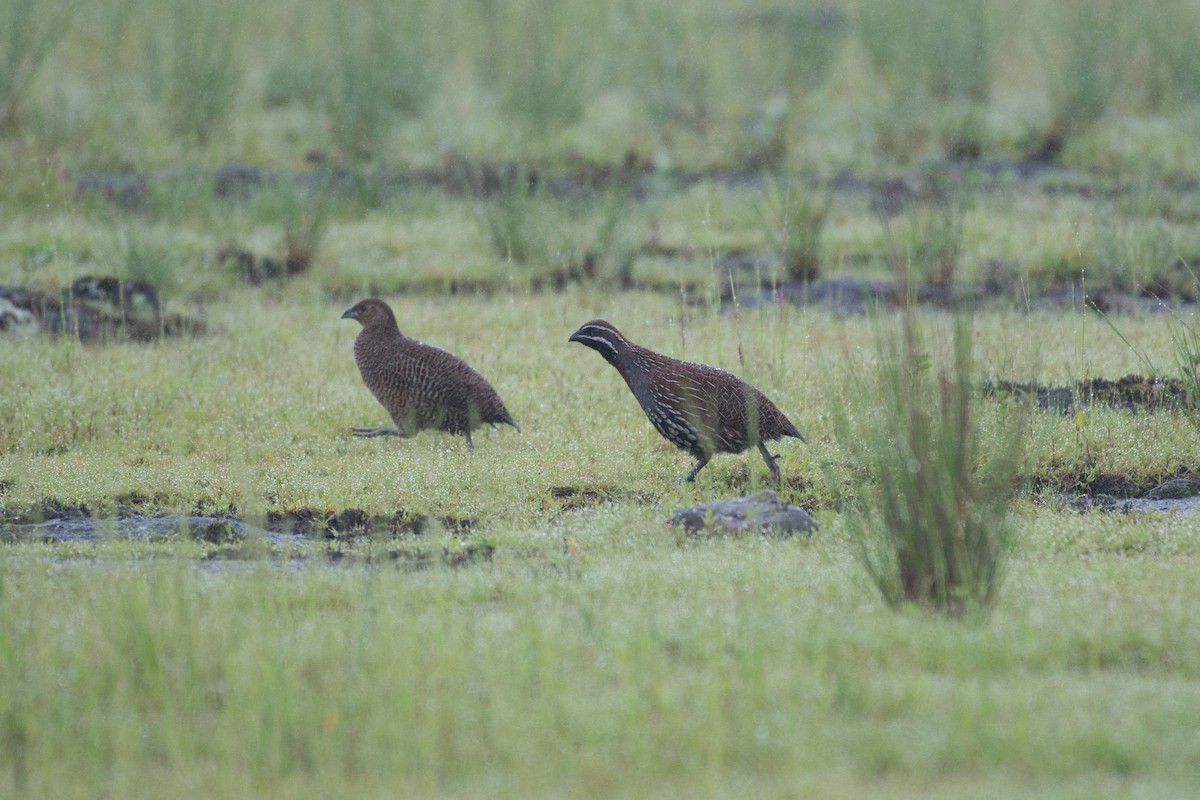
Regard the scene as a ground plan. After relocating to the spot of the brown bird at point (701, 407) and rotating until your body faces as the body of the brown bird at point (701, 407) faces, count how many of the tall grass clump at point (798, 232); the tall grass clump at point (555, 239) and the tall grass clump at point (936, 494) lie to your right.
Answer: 2

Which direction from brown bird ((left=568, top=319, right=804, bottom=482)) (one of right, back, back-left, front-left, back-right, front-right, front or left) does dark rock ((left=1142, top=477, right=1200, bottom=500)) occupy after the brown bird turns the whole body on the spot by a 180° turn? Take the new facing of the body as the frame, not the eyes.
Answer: front

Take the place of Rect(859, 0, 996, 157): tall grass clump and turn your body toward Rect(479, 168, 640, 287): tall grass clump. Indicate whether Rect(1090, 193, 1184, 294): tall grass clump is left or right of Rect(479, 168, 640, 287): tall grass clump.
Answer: left

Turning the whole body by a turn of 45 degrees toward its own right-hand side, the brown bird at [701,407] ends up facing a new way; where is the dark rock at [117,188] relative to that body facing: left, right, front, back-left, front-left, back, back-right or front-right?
front

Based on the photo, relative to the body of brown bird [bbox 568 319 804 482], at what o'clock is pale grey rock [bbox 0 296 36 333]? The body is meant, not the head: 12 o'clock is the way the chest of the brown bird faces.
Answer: The pale grey rock is roughly at 1 o'clock from the brown bird.

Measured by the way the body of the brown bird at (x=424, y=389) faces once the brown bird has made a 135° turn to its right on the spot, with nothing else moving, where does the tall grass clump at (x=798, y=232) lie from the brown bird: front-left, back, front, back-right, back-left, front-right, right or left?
front

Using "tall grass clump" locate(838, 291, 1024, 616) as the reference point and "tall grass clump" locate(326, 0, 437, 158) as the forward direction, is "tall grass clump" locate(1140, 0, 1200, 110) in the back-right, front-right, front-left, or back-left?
front-right

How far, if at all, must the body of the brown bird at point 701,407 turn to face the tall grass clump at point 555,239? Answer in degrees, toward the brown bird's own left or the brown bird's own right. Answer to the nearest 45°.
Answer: approximately 90° to the brown bird's own right

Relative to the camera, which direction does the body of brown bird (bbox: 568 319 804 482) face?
to the viewer's left

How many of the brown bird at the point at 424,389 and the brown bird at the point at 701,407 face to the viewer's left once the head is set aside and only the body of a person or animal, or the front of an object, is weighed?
2

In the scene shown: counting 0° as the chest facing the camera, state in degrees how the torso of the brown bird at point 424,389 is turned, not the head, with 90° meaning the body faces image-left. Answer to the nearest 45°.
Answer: approximately 90°

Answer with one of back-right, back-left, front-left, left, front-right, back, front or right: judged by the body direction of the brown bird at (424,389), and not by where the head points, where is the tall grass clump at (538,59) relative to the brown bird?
right

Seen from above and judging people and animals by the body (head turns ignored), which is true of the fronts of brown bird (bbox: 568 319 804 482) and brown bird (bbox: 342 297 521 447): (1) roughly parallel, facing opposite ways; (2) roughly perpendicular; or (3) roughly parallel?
roughly parallel

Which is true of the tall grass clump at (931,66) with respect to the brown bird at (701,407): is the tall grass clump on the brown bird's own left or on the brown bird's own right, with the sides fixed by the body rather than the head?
on the brown bird's own right
